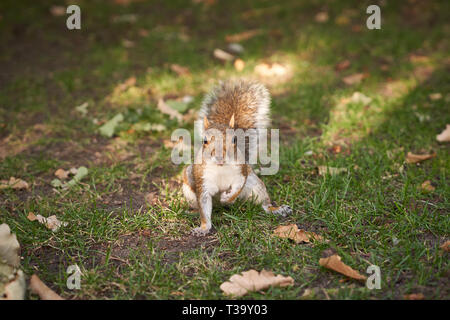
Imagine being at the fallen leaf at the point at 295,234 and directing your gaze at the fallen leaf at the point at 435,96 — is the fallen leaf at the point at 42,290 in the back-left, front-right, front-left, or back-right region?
back-left

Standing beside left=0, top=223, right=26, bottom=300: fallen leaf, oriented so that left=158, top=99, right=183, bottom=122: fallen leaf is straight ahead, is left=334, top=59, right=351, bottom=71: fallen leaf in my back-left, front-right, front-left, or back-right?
front-right

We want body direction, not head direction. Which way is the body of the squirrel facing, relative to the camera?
toward the camera

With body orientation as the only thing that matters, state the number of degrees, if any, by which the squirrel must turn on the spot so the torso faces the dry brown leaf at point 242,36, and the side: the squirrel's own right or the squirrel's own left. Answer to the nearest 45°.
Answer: approximately 180°

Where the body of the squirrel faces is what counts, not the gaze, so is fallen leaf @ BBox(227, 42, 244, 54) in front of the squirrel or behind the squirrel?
behind

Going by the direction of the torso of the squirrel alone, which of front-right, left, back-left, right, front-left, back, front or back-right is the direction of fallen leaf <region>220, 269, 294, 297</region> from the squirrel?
front

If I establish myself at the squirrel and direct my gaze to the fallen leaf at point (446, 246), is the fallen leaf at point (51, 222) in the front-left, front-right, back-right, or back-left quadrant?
back-right

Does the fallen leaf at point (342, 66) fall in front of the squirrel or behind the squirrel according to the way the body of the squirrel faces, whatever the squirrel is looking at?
behind

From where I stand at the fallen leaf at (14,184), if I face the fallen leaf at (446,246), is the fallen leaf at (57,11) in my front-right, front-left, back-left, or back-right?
back-left

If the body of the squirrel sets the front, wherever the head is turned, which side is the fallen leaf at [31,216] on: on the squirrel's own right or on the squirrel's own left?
on the squirrel's own right

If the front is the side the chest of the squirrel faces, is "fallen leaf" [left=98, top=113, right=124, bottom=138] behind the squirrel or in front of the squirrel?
behind

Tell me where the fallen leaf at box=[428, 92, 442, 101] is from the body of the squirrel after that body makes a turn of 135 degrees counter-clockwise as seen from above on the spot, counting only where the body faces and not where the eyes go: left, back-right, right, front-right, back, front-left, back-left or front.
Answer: front

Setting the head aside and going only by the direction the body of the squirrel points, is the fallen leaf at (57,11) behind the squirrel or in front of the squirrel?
behind

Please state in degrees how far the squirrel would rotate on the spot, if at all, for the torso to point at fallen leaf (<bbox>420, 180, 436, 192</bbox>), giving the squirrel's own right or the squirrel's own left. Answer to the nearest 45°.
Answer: approximately 90° to the squirrel's own left

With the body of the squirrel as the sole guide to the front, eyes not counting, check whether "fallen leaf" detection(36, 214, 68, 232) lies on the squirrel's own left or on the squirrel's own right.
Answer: on the squirrel's own right
